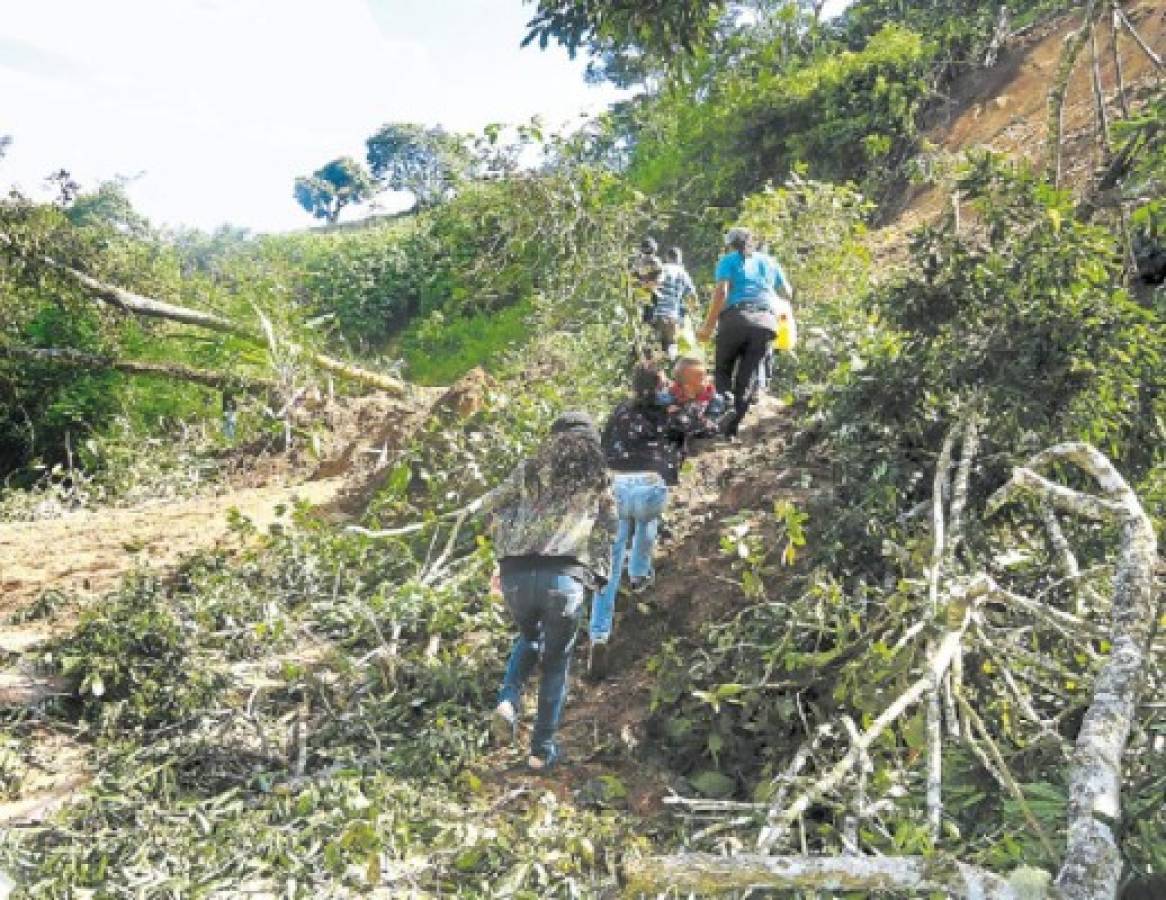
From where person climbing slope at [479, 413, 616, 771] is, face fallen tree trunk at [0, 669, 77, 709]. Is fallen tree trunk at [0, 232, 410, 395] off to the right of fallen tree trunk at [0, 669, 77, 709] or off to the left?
right

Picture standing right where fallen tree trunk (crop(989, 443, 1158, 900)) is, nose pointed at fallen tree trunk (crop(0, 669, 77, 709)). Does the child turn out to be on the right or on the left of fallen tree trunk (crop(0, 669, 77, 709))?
right

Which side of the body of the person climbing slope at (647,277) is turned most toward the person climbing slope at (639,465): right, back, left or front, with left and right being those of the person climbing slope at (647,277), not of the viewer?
back

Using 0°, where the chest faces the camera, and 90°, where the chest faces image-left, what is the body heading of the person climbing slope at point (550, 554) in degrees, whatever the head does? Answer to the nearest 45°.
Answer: approximately 180°

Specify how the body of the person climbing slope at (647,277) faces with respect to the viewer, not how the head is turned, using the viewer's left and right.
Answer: facing away from the viewer

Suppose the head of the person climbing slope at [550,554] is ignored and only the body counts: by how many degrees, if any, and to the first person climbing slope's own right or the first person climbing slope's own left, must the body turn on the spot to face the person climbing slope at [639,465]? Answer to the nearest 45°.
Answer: approximately 45° to the first person climbing slope's own right

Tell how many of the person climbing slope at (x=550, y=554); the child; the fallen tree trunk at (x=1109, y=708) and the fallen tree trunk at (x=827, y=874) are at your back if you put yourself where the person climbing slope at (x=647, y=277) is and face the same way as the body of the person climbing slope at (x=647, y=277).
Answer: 4

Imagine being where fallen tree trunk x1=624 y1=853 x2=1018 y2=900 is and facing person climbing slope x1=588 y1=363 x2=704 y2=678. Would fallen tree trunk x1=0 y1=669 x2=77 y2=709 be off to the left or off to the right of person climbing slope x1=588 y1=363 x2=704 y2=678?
left

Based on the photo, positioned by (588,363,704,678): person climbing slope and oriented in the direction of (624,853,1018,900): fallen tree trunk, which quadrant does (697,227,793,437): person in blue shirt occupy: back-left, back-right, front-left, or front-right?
back-left

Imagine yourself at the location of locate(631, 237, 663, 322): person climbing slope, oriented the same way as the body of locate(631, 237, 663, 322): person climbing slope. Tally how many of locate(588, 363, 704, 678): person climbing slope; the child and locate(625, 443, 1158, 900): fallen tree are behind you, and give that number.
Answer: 3

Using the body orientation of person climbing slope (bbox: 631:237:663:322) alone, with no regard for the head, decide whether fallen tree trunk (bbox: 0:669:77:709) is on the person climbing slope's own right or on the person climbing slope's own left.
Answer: on the person climbing slope's own left
